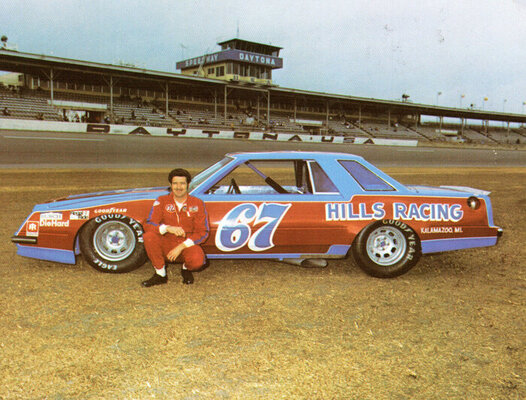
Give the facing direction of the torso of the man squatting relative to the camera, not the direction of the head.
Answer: toward the camera

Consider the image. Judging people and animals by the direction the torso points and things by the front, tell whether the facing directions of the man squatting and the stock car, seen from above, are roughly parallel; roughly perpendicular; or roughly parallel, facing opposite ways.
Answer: roughly perpendicular

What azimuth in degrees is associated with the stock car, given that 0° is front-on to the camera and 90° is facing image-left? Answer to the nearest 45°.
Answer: approximately 90°

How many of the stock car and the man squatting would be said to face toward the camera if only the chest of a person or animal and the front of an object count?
1

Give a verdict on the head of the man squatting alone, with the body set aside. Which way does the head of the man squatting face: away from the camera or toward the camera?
toward the camera
